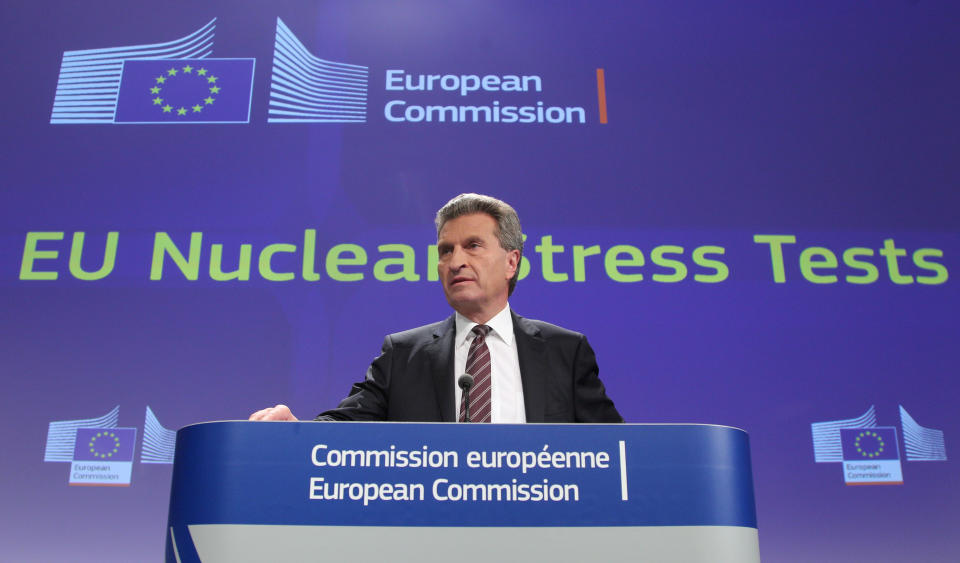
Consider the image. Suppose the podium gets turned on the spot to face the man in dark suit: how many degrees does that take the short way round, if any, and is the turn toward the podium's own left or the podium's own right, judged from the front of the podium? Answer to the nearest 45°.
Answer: approximately 180°

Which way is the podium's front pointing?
toward the camera
